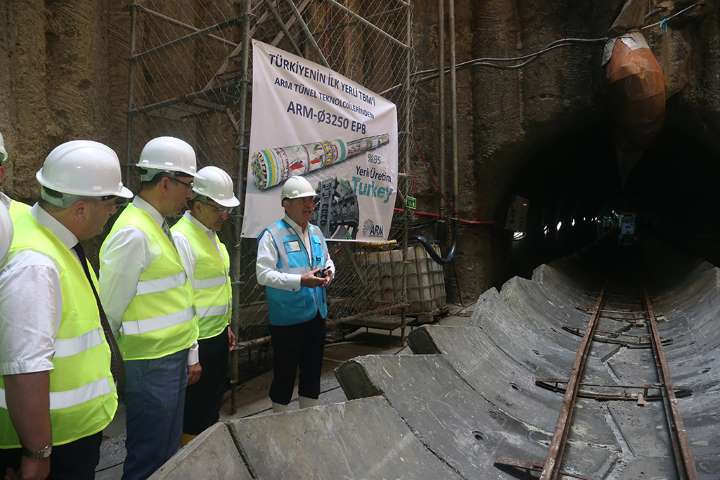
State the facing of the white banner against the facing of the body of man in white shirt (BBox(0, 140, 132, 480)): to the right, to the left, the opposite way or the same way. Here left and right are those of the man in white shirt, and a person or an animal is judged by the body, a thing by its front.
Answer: to the right

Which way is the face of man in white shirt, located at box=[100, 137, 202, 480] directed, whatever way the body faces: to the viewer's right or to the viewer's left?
to the viewer's right

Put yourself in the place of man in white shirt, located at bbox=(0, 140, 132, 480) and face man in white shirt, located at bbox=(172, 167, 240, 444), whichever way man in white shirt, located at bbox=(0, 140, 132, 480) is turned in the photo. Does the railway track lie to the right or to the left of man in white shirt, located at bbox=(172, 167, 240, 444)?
right

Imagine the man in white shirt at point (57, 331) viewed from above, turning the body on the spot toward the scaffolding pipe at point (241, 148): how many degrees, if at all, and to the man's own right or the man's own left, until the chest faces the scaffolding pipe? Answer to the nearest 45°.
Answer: approximately 45° to the man's own left

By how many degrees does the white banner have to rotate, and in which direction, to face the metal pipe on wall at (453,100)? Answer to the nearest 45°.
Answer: approximately 90° to its left

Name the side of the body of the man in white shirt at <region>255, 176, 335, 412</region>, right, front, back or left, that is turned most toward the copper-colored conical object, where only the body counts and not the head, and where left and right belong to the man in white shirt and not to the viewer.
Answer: left

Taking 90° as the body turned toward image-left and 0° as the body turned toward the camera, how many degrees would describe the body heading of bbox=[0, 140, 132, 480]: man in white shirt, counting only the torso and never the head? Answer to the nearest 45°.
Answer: approximately 270°

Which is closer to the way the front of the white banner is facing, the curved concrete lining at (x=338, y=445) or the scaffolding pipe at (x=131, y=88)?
the curved concrete lining
